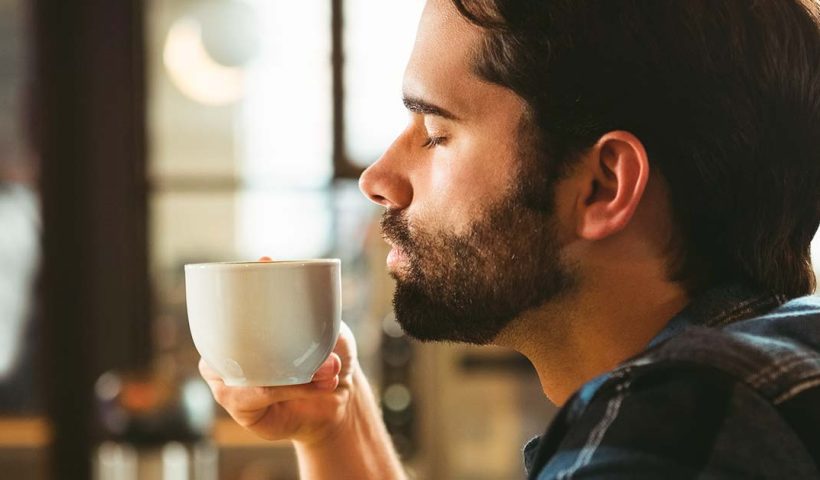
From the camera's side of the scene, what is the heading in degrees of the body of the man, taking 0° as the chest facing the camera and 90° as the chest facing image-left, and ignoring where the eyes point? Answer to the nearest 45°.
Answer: approximately 90°

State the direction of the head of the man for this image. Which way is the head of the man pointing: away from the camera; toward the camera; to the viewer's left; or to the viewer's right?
to the viewer's left
